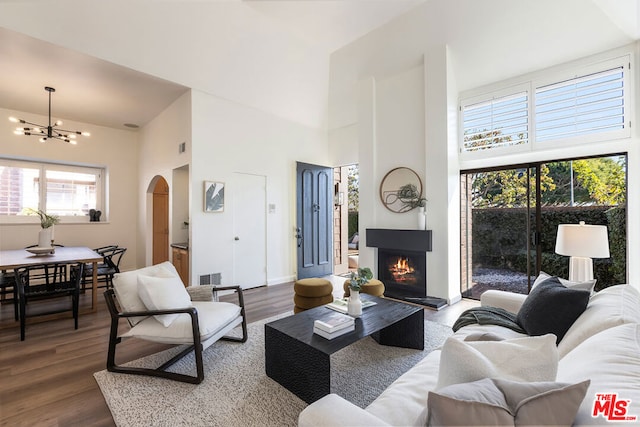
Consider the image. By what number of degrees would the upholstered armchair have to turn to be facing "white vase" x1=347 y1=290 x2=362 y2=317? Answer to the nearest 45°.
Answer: approximately 45° to its left

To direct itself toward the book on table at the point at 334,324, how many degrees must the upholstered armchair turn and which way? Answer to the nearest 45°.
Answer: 0° — it already faces it

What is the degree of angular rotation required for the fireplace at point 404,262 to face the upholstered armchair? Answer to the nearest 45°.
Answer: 0° — it already faces it

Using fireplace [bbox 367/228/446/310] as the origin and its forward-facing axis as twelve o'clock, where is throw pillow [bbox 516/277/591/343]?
The throw pillow is roughly at 10 o'clock from the fireplace.

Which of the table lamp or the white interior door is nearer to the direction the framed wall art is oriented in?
the table lamp

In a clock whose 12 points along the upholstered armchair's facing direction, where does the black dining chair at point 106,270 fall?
The black dining chair is roughly at 7 o'clock from the upholstered armchair.

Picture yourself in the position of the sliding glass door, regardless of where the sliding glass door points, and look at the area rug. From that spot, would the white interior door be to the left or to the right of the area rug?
right

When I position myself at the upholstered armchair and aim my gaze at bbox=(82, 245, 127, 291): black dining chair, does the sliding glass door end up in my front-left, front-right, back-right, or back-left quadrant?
back-right

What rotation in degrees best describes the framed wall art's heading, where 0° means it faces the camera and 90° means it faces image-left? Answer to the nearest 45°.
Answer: approximately 315°

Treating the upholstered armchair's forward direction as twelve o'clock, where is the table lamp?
The table lamp is roughly at 11 o'clock from the upholstered armchair.
